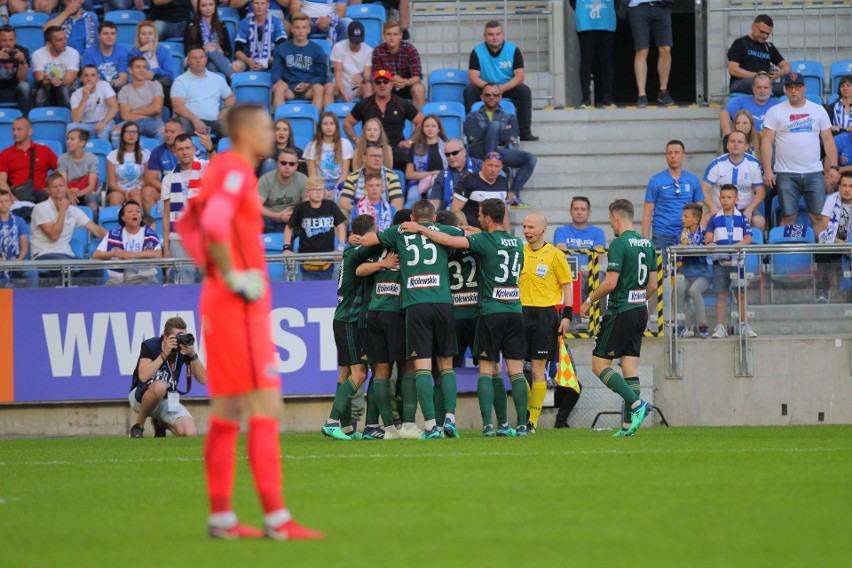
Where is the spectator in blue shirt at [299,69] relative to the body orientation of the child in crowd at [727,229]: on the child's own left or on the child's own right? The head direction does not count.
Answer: on the child's own right

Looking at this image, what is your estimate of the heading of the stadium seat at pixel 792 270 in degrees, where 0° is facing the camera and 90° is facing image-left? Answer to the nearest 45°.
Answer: approximately 0°

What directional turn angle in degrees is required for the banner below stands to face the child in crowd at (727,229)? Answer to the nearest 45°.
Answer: approximately 90° to its left

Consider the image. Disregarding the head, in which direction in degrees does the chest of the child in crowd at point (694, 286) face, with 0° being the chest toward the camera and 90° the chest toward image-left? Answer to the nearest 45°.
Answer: approximately 45°

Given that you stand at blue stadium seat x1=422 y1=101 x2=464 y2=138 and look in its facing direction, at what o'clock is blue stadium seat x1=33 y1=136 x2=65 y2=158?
blue stadium seat x1=33 y1=136 x2=65 y2=158 is roughly at 3 o'clock from blue stadium seat x1=422 y1=101 x2=464 y2=138.

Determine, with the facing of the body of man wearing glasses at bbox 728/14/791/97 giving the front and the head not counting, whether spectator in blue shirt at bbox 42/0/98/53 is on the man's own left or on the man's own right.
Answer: on the man's own right

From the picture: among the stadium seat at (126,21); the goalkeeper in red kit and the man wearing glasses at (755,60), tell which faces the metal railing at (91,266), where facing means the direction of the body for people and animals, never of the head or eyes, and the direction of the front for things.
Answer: the stadium seat

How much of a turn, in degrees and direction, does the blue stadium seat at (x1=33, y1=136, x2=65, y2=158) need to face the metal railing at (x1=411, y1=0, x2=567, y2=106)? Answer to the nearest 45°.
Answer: approximately 90° to its left

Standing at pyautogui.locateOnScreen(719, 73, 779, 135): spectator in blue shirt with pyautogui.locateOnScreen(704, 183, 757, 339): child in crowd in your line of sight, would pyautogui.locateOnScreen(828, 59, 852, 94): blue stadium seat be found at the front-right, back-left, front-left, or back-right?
back-left

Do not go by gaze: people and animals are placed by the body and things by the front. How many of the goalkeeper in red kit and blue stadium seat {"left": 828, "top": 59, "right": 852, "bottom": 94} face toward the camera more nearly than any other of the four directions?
1
